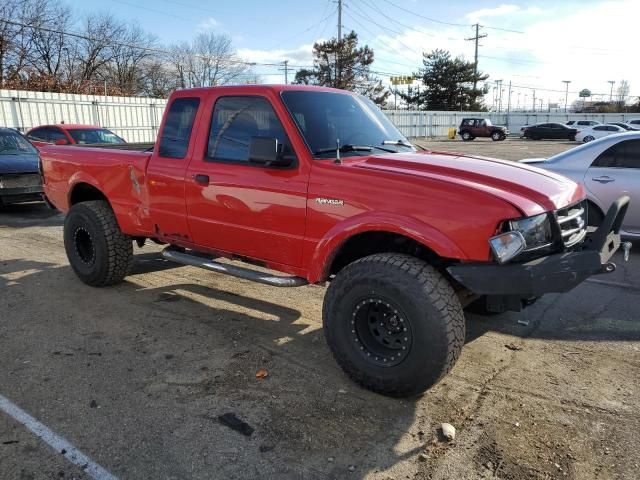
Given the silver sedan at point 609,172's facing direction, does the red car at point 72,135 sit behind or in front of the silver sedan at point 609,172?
behind

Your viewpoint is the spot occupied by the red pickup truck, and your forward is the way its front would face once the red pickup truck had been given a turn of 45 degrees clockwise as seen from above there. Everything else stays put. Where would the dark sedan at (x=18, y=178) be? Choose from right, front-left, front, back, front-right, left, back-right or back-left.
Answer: back-right

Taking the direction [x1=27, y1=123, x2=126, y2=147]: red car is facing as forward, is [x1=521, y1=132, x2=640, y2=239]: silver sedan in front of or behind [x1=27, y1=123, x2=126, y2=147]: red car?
in front

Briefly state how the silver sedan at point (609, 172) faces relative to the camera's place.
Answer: facing to the right of the viewer

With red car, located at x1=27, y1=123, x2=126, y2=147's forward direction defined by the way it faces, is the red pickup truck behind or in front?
in front

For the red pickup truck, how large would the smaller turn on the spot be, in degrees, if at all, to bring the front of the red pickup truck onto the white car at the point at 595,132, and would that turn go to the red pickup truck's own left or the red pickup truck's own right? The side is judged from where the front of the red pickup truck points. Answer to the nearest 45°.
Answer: approximately 90° to the red pickup truck's own left

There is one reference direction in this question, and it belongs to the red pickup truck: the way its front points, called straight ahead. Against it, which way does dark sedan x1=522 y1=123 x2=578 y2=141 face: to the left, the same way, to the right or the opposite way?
the same way
